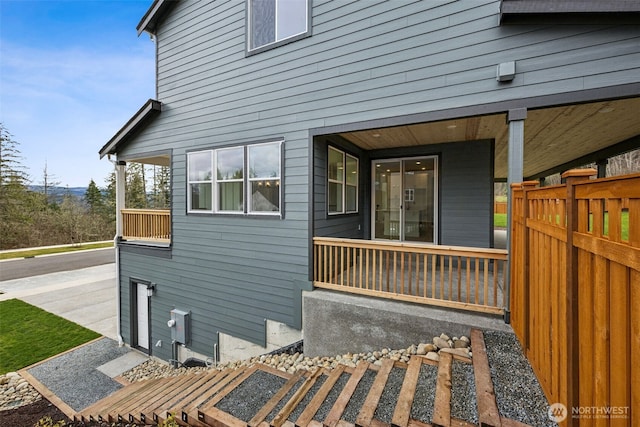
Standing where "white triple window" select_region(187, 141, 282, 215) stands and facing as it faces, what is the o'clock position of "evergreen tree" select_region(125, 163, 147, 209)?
The evergreen tree is roughly at 4 o'clock from the white triple window.

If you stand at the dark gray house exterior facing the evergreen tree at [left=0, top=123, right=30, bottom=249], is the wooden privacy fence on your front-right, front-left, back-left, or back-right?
back-left

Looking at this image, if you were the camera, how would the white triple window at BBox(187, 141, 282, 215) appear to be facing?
facing the viewer and to the left of the viewer

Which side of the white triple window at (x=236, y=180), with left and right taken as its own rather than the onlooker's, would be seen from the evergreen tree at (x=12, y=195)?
right

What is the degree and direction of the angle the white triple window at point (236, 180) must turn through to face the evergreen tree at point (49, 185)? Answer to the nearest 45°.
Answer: approximately 90° to its right

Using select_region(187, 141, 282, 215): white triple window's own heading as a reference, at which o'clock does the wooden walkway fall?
The wooden walkway is roughly at 10 o'clock from the white triple window.

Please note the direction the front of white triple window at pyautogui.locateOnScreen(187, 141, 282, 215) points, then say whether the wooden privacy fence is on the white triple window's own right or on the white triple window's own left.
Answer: on the white triple window's own left

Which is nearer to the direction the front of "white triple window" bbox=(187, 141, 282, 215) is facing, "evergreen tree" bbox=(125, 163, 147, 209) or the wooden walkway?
the wooden walkway

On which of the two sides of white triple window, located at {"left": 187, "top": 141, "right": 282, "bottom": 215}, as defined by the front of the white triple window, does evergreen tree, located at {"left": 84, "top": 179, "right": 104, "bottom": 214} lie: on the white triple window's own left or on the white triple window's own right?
on the white triple window's own right
